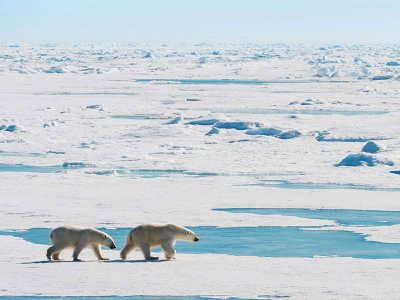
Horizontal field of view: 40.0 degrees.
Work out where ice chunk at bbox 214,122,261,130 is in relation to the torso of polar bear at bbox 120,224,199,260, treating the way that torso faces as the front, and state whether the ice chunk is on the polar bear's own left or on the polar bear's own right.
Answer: on the polar bear's own left

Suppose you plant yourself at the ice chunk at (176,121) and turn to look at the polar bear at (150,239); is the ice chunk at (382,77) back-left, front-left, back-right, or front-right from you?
back-left

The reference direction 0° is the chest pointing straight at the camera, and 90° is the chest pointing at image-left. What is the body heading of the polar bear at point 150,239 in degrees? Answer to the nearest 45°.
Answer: approximately 270°

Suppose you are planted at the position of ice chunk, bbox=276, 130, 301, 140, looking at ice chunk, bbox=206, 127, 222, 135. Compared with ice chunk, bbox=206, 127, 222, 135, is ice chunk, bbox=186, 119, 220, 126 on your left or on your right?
right

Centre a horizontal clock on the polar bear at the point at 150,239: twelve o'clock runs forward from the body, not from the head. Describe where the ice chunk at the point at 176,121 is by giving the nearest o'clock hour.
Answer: The ice chunk is roughly at 9 o'clock from the polar bear.

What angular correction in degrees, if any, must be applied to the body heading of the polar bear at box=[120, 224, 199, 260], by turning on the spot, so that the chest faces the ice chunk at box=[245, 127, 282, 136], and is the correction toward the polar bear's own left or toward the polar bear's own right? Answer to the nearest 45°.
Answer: approximately 90° to the polar bear's own left

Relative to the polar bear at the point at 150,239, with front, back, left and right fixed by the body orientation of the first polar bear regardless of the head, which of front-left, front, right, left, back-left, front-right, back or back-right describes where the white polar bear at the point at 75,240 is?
back
